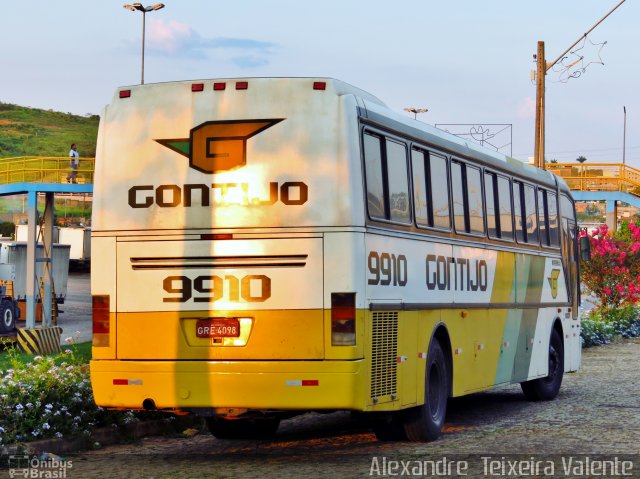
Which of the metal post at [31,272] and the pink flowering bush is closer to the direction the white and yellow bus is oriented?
the pink flowering bush

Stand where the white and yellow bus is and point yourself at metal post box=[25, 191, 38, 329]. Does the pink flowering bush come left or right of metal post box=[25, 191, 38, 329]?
right

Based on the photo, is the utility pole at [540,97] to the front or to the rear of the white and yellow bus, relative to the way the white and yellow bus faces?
to the front

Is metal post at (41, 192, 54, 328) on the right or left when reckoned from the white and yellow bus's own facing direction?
on its left

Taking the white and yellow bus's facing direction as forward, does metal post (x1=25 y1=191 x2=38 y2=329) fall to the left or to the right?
on its left

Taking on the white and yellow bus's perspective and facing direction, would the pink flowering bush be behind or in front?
in front

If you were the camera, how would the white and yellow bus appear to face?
facing away from the viewer and to the right of the viewer
